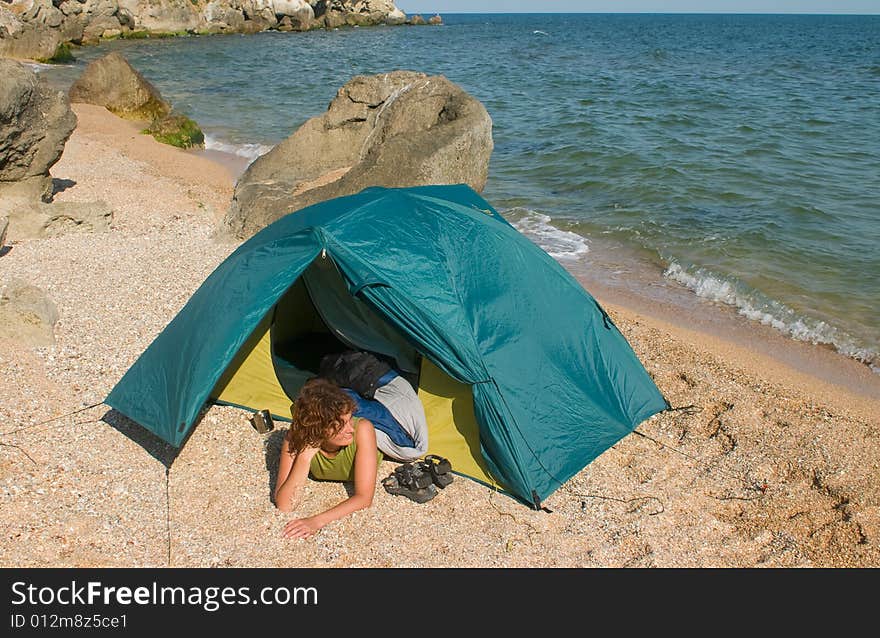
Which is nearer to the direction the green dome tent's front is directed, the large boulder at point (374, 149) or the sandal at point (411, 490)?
the sandal

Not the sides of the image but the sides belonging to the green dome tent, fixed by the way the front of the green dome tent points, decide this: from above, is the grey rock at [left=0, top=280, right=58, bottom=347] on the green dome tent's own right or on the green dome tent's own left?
on the green dome tent's own right

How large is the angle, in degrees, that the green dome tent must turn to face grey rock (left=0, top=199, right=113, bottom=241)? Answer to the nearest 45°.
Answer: approximately 90° to its right

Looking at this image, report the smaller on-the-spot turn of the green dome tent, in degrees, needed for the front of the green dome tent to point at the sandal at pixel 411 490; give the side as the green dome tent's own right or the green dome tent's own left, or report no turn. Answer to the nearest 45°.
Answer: approximately 45° to the green dome tent's own left

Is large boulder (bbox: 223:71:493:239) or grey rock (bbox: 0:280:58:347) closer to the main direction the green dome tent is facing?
the grey rock

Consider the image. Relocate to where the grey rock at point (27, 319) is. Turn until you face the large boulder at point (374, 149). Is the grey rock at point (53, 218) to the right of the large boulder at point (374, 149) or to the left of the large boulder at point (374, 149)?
left

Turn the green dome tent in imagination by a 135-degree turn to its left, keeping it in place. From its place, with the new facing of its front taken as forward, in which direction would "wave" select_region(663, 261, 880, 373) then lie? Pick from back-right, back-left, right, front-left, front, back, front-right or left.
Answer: front-left

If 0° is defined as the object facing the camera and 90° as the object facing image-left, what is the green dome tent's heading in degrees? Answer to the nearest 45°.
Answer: approximately 45°

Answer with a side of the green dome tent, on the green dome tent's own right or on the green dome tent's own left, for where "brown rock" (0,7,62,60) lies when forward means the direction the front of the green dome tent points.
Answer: on the green dome tent's own right

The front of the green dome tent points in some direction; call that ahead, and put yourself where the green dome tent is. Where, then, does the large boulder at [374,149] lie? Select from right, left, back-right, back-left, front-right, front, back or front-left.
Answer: back-right

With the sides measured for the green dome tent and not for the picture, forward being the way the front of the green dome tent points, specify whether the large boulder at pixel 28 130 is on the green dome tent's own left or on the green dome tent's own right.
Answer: on the green dome tent's own right

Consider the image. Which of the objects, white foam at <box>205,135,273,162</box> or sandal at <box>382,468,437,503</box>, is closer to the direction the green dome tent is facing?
the sandal
